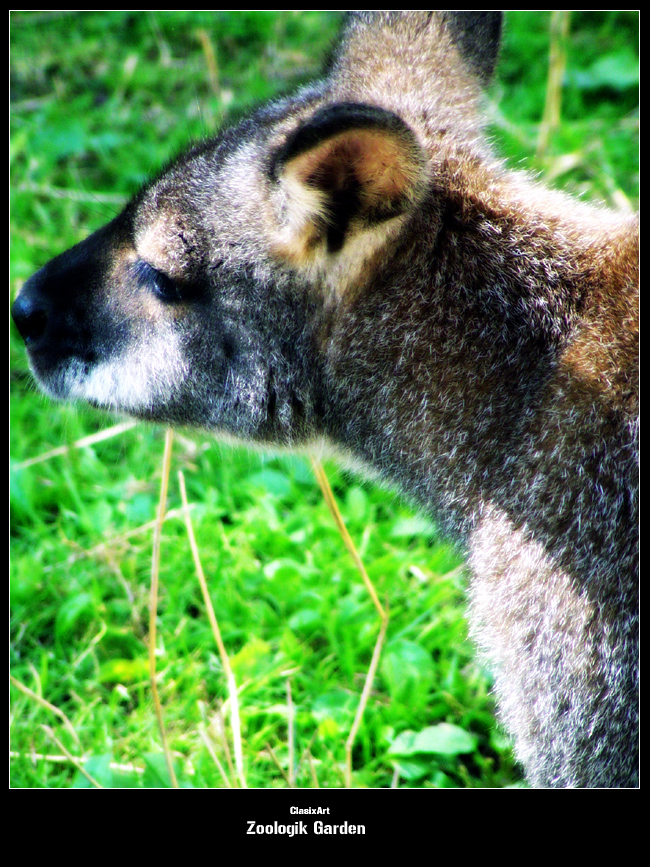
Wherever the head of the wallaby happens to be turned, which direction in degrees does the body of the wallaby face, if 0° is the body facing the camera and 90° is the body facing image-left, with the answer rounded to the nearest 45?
approximately 90°
